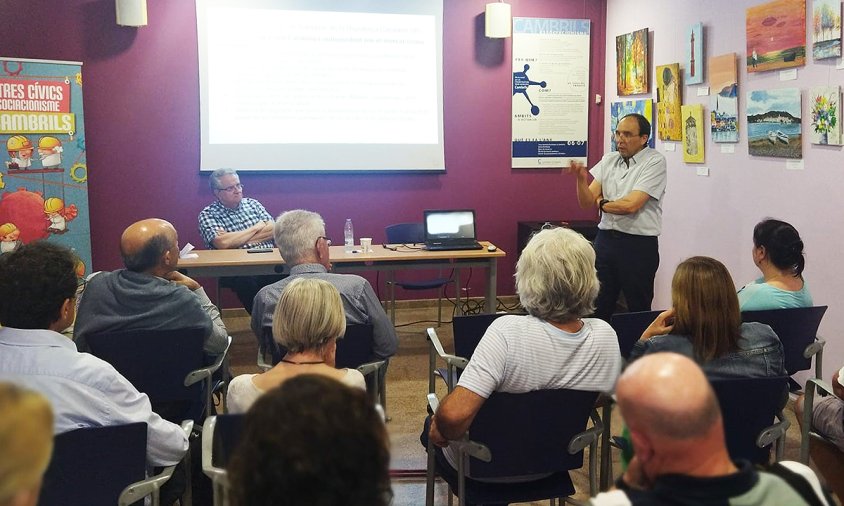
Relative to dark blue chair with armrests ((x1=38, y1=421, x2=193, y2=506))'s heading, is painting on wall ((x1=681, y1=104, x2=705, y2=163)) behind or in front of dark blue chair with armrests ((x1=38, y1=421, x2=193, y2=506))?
in front

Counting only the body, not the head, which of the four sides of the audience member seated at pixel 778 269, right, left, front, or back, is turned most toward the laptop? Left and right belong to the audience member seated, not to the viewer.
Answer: front

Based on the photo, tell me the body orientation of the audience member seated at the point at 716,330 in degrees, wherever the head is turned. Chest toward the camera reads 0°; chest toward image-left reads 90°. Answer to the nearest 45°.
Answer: approximately 135°

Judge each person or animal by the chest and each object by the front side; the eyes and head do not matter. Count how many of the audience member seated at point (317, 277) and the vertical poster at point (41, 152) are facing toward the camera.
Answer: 1

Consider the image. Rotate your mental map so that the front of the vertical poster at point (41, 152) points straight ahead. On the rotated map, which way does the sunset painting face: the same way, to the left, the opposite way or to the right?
to the right

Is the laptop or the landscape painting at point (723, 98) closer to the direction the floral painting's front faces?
the laptop

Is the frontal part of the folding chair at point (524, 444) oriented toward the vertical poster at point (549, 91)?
yes

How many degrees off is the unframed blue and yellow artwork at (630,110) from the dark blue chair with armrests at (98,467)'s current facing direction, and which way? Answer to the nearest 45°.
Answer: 0° — it already faces it

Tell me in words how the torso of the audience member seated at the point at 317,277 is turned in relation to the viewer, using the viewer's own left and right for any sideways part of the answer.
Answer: facing away from the viewer

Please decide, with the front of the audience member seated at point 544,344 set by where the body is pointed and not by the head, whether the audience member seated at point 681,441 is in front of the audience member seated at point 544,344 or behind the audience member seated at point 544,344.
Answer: behind

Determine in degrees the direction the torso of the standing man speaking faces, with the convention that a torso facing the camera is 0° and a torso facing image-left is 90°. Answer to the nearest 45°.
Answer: approximately 45°

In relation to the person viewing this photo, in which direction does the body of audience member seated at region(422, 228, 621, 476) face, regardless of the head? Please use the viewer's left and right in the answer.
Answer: facing away from the viewer

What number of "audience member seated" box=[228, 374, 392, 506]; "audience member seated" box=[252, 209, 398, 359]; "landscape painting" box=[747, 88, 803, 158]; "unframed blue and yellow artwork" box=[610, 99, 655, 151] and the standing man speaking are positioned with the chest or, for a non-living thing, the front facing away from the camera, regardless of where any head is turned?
2

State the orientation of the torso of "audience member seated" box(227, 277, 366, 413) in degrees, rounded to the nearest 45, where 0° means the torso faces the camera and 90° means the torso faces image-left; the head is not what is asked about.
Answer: approximately 180°

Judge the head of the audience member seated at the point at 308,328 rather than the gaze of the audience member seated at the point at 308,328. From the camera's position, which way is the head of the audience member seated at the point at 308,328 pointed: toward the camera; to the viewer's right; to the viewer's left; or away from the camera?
away from the camera

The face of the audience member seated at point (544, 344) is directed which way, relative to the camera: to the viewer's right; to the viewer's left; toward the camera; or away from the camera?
away from the camera

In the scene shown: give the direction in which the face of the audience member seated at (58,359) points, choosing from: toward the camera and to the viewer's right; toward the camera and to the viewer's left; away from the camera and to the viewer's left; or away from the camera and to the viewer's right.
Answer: away from the camera and to the viewer's right
